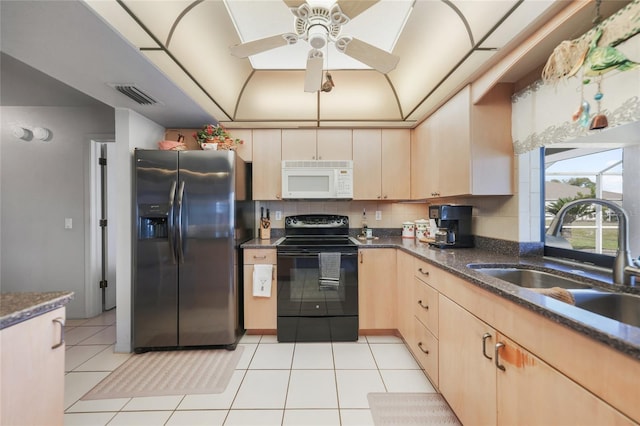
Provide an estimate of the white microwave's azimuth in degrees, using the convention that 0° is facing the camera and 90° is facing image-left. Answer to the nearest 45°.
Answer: approximately 0°

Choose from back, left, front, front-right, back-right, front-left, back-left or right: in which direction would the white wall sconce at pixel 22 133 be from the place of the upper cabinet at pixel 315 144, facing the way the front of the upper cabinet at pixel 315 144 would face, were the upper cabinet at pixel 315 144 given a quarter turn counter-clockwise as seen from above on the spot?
back

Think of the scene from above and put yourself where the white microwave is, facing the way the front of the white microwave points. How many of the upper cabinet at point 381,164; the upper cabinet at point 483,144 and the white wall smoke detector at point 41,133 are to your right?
1

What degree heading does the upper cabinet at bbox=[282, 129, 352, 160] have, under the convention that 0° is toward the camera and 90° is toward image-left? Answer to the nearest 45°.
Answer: approximately 0°

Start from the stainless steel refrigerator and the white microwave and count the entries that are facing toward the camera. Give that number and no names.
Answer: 2

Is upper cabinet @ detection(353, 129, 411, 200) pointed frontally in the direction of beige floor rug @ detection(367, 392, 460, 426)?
yes
